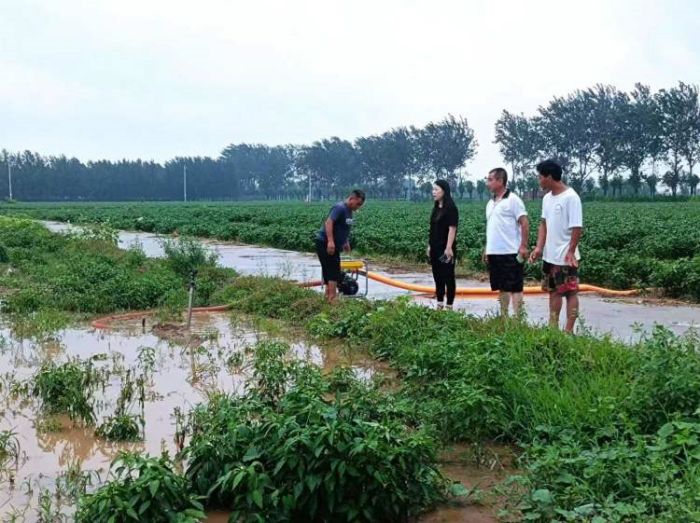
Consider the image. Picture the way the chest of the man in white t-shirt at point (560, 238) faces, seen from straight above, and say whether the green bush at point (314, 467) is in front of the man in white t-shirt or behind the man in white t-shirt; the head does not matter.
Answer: in front

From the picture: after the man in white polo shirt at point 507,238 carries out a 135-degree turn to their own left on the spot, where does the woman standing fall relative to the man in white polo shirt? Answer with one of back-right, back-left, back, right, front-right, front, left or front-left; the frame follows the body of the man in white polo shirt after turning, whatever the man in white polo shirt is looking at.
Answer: back-left

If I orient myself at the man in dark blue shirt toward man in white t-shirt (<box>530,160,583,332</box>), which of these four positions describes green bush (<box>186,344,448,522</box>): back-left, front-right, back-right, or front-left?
front-right

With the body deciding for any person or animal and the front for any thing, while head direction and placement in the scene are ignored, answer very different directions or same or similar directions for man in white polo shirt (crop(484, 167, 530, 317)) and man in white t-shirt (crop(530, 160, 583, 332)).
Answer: same or similar directions

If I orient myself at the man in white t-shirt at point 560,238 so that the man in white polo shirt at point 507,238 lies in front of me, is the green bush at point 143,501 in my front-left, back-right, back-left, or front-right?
back-left

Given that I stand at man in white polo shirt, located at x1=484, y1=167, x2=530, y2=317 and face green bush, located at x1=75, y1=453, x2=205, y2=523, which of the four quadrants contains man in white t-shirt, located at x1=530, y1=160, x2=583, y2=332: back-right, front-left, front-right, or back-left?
front-left

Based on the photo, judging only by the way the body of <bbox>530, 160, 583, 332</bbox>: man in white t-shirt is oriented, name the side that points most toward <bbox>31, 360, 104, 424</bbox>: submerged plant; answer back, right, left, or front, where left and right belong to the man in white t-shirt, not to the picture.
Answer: front

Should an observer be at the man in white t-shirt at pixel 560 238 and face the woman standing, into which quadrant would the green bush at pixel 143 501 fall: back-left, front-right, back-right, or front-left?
back-left

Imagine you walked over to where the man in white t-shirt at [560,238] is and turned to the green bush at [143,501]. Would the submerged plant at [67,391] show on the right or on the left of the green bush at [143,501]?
right

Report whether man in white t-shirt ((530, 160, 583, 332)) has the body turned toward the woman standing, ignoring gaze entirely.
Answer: no

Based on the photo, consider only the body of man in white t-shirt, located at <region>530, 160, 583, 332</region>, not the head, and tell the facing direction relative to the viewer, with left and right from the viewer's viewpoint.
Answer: facing the viewer and to the left of the viewer

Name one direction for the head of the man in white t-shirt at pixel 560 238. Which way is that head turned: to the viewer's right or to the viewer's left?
to the viewer's left

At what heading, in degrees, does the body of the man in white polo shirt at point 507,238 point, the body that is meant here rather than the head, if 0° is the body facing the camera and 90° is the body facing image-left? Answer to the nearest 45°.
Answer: approximately 45°

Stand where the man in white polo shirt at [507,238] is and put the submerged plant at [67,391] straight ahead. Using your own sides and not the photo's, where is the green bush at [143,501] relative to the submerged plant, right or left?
left

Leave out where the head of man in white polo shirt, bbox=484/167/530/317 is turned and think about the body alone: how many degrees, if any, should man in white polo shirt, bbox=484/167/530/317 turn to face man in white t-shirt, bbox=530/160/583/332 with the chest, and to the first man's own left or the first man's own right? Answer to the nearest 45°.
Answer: approximately 90° to the first man's own left

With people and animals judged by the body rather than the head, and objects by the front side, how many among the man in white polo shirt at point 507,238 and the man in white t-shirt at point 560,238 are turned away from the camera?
0
